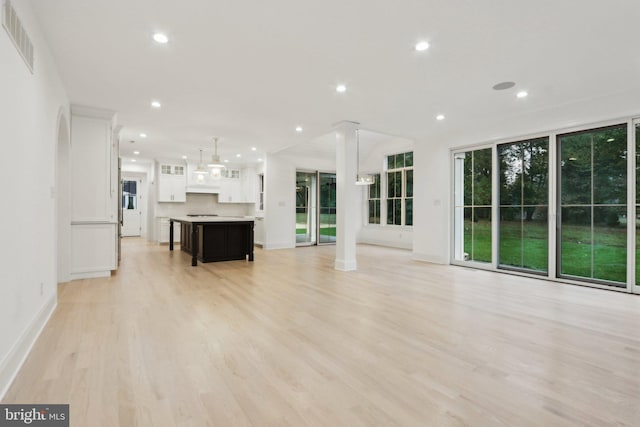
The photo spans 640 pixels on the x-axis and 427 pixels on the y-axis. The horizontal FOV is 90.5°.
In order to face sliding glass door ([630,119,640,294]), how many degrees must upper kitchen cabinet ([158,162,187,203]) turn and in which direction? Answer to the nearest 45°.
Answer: approximately 45° to its left

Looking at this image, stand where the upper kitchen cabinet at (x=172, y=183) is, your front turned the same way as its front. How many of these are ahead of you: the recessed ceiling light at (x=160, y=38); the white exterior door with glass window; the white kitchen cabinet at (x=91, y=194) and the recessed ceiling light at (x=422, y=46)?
3

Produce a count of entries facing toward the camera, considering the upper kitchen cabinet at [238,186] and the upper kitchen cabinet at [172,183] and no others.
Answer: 2

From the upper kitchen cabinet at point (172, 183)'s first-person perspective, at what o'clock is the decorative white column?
The decorative white column is roughly at 11 o'clock from the upper kitchen cabinet.

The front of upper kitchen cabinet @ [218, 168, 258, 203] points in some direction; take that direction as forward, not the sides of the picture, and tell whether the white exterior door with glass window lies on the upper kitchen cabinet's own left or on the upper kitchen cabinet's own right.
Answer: on the upper kitchen cabinet's own right

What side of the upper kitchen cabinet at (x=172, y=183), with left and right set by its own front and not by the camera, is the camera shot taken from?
front

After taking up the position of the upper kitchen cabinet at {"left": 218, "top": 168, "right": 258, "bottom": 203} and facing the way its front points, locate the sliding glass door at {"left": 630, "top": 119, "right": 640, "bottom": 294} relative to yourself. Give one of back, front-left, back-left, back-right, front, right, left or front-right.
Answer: front-left

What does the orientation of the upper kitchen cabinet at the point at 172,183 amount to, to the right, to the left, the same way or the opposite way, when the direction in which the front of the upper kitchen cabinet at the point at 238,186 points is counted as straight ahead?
the same way

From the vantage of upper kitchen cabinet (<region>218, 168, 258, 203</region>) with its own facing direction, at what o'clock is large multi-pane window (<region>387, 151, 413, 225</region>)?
The large multi-pane window is roughly at 10 o'clock from the upper kitchen cabinet.

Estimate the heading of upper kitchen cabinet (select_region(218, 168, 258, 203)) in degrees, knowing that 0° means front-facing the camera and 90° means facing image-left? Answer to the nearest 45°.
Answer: approximately 0°

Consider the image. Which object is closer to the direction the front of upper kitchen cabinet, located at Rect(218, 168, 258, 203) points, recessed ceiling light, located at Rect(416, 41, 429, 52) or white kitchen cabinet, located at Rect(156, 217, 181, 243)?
the recessed ceiling light

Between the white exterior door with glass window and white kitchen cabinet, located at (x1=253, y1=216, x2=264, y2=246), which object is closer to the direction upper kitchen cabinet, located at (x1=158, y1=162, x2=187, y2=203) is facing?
the white kitchen cabinet

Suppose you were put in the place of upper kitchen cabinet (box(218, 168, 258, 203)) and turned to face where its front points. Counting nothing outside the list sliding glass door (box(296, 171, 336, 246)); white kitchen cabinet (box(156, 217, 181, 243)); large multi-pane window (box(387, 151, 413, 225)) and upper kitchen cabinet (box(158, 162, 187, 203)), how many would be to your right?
2

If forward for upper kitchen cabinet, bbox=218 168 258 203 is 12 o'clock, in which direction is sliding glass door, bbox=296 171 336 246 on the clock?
The sliding glass door is roughly at 10 o'clock from the upper kitchen cabinet.
